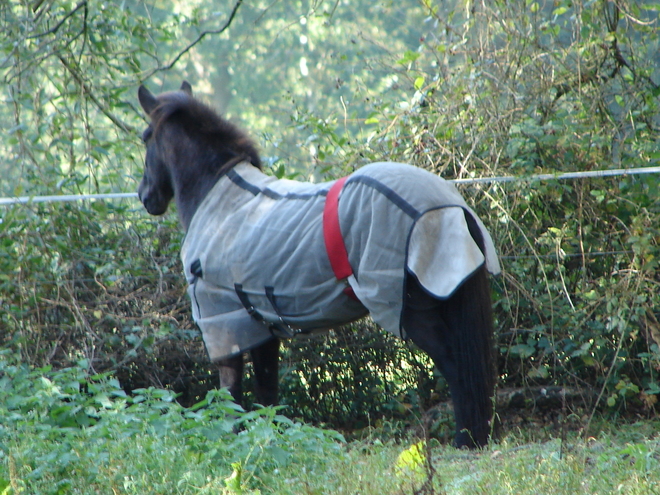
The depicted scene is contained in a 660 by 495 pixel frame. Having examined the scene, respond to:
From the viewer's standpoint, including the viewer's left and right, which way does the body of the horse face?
facing away from the viewer and to the left of the viewer

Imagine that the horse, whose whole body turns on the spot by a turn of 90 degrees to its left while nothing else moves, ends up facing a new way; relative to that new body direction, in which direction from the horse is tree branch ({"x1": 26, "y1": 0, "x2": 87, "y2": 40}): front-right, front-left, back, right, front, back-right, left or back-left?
right

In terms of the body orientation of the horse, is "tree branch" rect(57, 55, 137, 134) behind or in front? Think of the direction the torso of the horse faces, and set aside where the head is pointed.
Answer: in front
